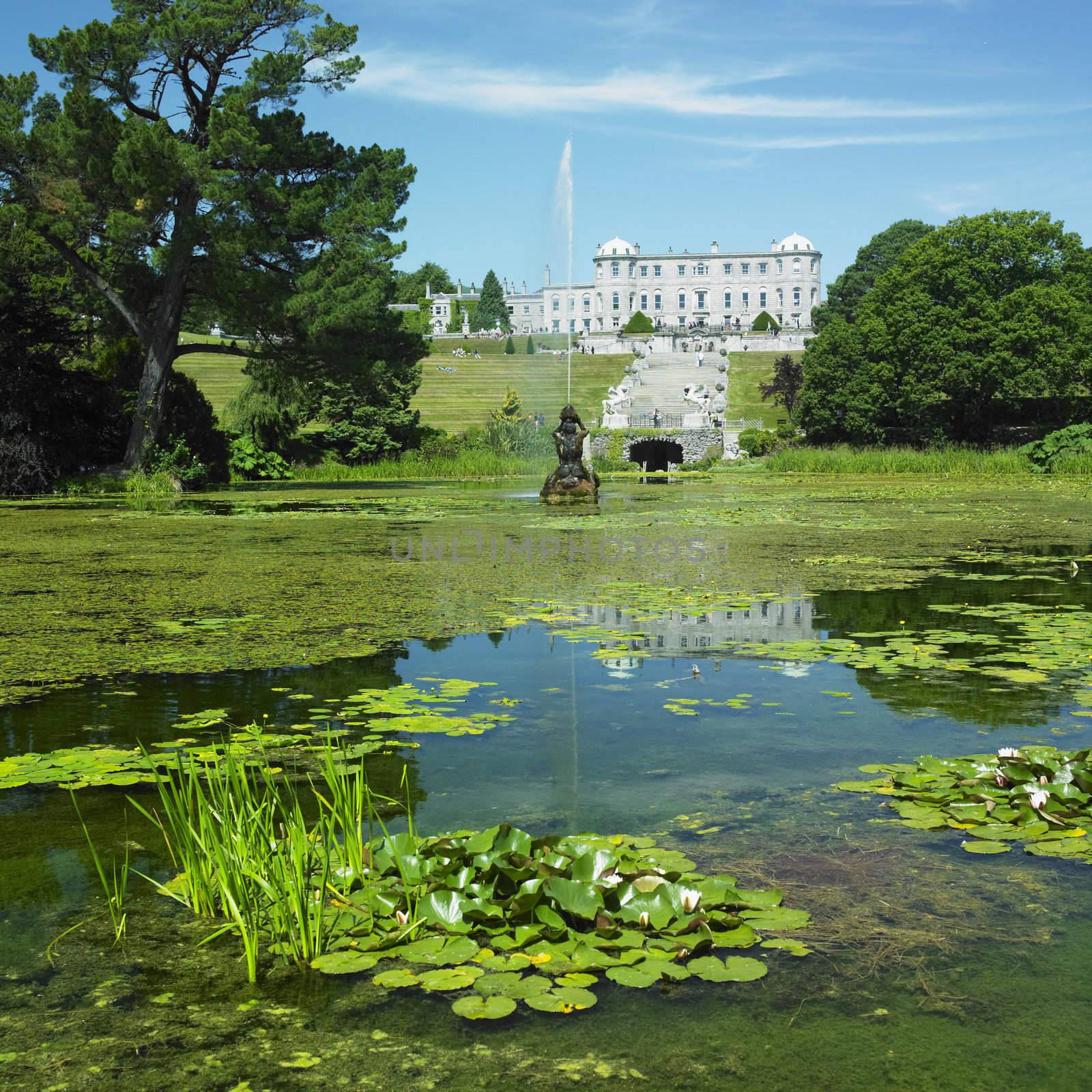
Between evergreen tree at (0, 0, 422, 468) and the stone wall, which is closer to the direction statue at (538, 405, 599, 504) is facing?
the stone wall

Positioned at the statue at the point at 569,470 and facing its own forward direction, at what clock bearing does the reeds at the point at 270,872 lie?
The reeds is roughly at 6 o'clock from the statue.

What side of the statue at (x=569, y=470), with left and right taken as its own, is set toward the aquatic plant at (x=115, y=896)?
back

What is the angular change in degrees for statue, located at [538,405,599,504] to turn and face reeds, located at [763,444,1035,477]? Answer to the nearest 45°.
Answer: approximately 45° to its right

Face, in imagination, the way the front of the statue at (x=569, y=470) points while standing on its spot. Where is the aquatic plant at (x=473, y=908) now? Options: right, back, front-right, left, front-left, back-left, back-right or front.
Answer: back

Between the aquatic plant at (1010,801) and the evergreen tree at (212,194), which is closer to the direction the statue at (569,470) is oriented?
the evergreen tree

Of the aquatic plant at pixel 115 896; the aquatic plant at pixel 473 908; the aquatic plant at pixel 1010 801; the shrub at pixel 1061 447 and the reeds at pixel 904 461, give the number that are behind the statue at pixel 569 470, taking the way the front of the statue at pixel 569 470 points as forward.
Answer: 3

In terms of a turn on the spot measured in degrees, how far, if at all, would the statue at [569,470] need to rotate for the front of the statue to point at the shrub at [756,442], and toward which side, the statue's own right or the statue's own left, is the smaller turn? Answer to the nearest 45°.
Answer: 0° — it already faces it

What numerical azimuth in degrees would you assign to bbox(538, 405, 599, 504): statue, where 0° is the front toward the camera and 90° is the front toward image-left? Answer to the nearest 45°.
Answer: approximately 180°
